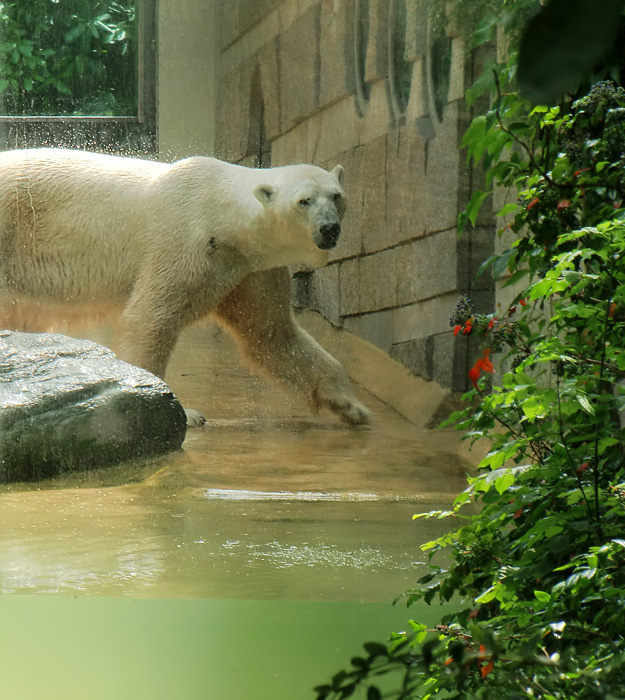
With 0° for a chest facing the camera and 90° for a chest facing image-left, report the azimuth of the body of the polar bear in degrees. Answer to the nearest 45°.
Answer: approximately 270°
